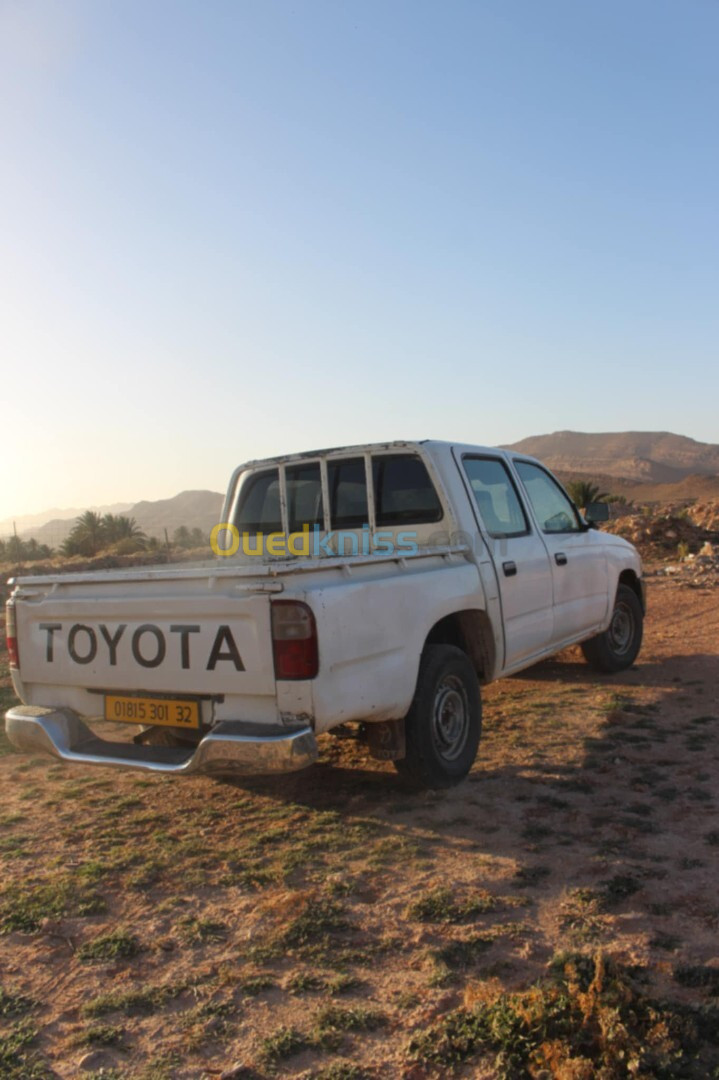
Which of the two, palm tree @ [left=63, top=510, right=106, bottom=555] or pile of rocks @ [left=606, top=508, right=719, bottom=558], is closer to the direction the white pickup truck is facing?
the pile of rocks

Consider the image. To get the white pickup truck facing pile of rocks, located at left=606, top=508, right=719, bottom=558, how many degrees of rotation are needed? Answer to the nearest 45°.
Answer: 0° — it already faces it

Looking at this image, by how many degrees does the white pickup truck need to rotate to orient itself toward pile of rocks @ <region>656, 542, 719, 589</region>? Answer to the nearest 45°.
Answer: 0° — it already faces it

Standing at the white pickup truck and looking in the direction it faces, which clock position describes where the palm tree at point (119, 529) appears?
The palm tree is roughly at 10 o'clock from the white pickup truck.

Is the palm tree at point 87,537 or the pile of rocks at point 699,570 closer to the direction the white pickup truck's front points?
the pile of rocks

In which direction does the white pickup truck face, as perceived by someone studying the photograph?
facing away from the viewer and to the right of the viewer
